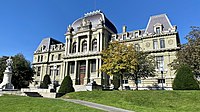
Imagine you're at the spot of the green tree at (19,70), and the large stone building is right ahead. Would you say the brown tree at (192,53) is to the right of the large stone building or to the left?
right

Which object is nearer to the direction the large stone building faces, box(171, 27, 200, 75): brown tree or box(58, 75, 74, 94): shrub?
the shrub

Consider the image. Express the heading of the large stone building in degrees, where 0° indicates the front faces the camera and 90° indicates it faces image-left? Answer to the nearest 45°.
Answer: approximately 45°

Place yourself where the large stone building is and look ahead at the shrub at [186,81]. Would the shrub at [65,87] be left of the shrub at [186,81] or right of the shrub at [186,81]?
right

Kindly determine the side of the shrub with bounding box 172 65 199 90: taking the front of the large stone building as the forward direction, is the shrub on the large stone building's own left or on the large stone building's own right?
on the large stone building's own left

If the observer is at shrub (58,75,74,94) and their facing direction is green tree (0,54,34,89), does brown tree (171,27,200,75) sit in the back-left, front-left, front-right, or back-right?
back-right

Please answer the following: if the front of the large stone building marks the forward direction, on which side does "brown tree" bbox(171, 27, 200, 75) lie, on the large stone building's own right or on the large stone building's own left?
on the large stone building's own left
